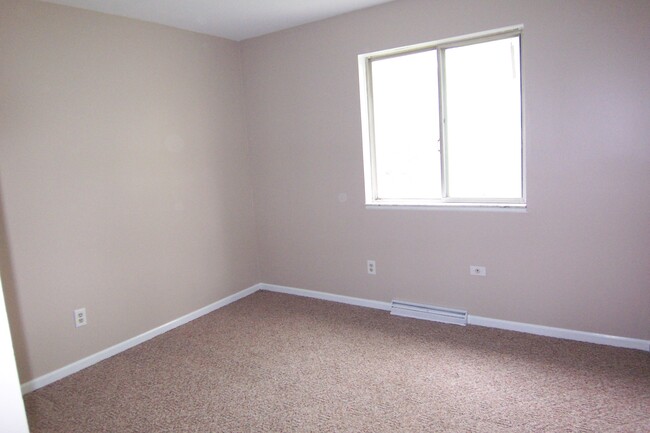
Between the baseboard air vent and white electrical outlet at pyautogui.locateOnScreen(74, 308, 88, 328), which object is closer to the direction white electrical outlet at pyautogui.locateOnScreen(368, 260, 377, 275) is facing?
the white electrical outlet

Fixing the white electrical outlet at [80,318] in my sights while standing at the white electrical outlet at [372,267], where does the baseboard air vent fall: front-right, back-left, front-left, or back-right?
back-left

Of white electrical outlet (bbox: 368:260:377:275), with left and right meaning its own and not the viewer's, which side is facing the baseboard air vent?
left

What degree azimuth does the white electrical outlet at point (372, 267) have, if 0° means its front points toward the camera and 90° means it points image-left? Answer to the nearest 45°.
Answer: approximately 45°

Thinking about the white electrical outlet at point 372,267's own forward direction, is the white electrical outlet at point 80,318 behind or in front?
in front
